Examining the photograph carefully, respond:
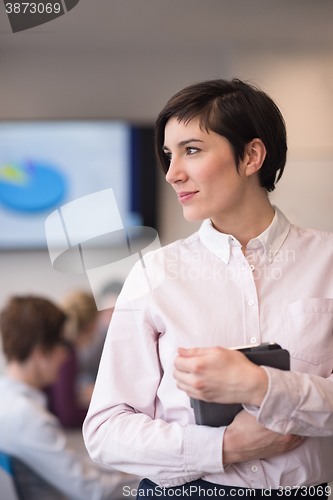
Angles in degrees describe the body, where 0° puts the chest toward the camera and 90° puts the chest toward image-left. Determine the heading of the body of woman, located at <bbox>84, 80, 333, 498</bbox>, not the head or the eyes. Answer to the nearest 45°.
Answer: approximately 0°

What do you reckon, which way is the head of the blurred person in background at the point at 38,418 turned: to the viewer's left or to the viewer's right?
to the viewer's right

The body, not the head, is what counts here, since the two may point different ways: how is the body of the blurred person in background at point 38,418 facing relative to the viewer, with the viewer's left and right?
facing away from the viewer and to the right of the viewer

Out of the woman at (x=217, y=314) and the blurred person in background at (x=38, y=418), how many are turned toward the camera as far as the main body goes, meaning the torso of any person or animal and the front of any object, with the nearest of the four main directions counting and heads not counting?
1
